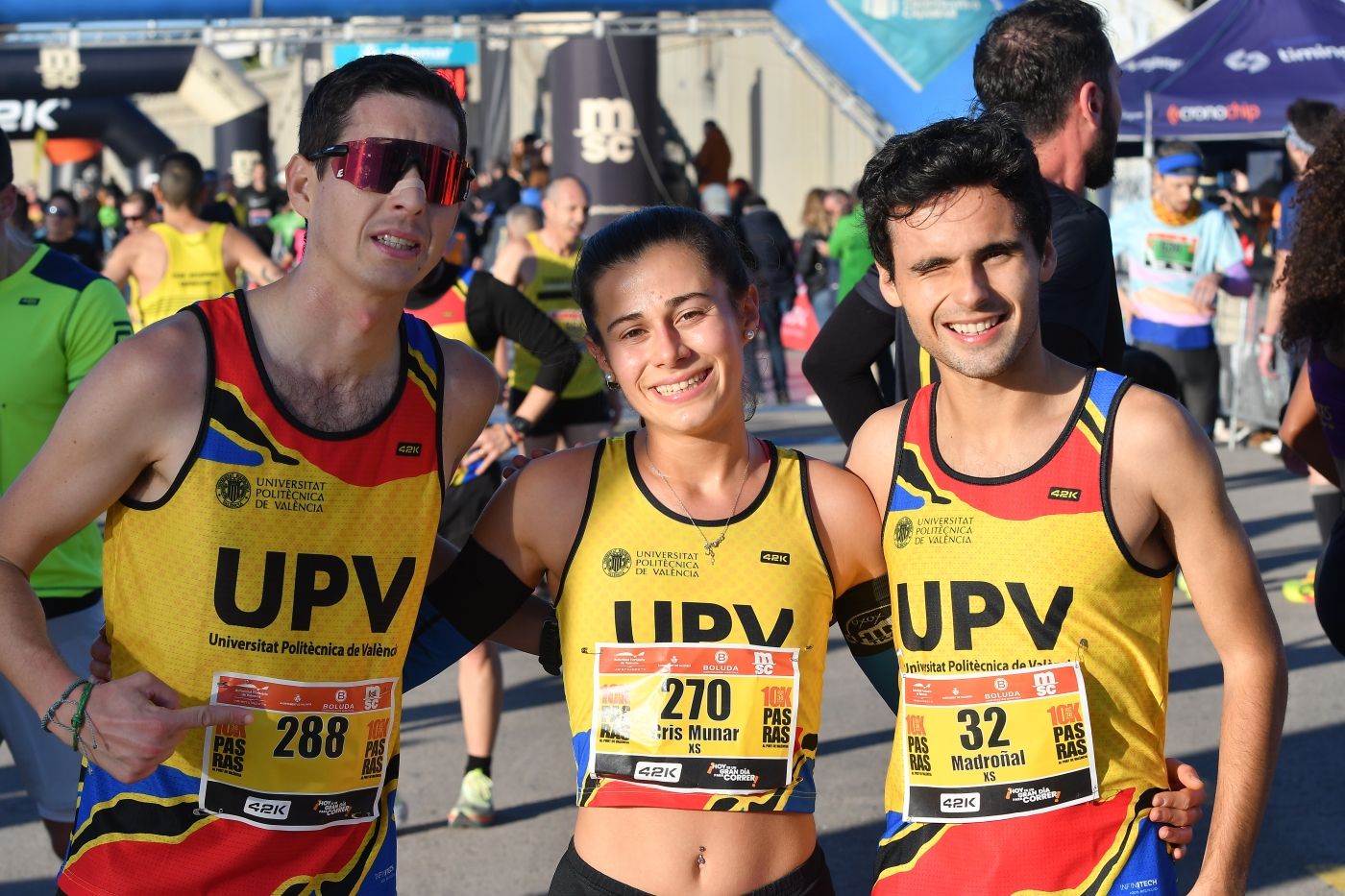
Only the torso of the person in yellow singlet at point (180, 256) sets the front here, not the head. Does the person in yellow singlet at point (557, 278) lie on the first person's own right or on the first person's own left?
on the first person's own right

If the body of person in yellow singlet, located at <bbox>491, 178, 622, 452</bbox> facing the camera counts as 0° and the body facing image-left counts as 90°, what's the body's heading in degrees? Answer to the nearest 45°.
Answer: approximately 315°

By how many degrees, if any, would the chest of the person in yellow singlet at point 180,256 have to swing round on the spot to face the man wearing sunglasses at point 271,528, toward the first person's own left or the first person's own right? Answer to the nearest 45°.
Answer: approximately 180°

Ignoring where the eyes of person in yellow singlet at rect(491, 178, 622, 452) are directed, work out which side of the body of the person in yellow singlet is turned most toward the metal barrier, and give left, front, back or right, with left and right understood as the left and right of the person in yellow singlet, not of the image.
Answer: left

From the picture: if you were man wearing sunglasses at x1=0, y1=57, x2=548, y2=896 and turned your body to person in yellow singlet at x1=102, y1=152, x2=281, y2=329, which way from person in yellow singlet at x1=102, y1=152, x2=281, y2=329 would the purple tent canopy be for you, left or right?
right

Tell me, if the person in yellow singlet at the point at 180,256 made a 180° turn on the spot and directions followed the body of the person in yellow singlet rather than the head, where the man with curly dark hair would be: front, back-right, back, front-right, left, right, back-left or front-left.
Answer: front

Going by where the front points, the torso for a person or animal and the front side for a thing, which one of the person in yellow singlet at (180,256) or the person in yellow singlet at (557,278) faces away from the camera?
the person in yellow singlet at (180,256)

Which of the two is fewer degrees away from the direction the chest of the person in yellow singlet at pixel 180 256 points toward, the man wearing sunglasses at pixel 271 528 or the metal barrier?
the metal barrier

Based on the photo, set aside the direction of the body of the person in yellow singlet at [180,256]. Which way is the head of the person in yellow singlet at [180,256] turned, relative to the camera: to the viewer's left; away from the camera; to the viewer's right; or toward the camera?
away from the camera

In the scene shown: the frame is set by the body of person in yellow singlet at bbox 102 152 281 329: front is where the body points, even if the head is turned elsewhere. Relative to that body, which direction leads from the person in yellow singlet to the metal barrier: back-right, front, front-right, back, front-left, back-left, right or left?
right

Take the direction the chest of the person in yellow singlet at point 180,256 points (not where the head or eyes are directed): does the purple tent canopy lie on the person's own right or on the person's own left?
on the person's own right

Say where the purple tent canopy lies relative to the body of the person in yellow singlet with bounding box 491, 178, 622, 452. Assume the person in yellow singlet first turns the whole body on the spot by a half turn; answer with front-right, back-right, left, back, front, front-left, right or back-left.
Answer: right

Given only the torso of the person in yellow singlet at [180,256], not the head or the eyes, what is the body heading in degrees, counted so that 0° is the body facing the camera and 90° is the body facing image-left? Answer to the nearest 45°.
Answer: approximately 180°
